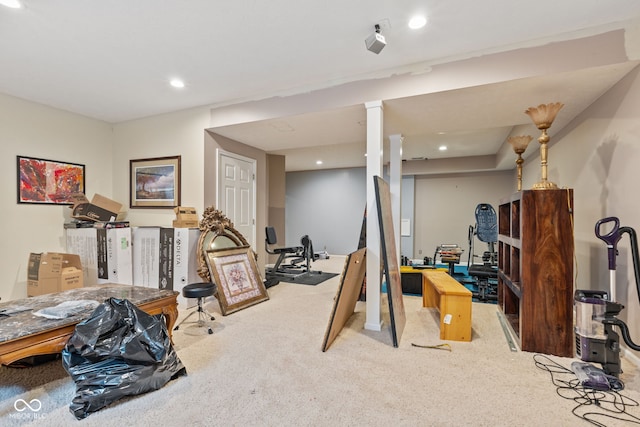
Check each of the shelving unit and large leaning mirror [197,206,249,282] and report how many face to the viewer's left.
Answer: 1

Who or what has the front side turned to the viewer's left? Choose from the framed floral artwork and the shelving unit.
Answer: the shelving unit

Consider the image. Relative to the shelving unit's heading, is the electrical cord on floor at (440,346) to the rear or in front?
in front

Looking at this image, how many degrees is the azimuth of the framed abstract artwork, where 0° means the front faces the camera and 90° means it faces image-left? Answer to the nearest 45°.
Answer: approximately 315°

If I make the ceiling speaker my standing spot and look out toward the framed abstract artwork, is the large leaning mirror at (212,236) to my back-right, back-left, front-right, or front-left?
front-right

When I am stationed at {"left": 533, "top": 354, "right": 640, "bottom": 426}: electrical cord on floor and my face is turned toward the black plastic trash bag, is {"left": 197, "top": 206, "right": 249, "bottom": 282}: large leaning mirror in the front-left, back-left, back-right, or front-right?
front-right

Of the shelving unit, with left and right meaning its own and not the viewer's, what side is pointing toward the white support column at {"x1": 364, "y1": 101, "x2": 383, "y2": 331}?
front

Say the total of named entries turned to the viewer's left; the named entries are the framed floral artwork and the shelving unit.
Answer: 1

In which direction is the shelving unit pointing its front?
to the viewer's left

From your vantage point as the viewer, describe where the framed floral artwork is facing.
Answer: facing the viewer and to the right of the viewer

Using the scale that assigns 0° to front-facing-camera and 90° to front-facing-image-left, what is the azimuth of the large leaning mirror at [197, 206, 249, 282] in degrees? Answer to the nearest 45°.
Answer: approximately 315°
